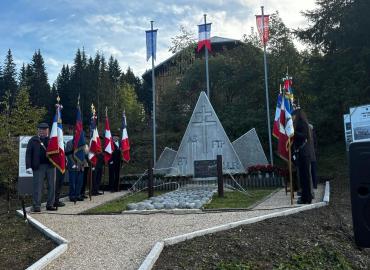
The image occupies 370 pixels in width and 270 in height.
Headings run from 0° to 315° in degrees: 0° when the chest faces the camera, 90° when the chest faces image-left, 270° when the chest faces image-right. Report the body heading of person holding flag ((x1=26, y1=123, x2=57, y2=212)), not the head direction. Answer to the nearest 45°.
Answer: approximately 315°

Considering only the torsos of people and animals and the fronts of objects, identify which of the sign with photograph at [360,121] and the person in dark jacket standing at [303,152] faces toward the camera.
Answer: the sign with photograph

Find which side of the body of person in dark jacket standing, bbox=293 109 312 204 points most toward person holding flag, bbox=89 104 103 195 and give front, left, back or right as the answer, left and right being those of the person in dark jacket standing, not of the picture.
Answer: front

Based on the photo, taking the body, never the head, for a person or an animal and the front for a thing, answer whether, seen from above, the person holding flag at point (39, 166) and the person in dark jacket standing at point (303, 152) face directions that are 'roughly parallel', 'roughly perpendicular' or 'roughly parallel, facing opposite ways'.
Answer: roughly parallel, facing opposite ways

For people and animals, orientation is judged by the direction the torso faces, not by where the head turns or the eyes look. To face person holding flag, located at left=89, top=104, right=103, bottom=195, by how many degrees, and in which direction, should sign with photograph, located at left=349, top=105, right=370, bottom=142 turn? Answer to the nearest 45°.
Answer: approximately 90° to its right

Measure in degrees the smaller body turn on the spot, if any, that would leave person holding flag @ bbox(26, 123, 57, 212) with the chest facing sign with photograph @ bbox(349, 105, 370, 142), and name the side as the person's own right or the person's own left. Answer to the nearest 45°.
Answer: approximately 45° to the person's own left

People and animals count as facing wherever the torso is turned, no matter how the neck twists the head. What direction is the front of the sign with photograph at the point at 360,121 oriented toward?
toward the camera

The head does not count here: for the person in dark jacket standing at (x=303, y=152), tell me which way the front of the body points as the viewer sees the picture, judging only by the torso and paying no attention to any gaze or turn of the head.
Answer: to the viewer's left
